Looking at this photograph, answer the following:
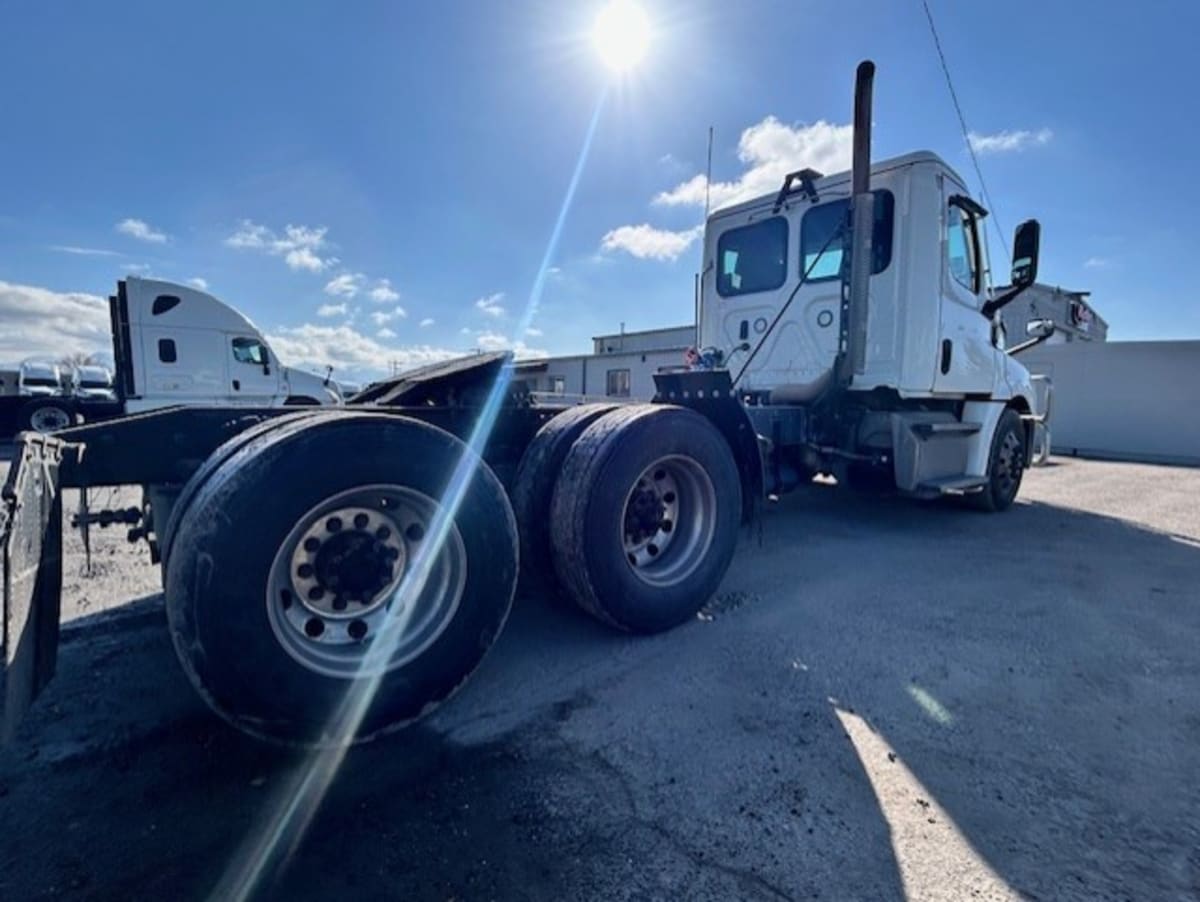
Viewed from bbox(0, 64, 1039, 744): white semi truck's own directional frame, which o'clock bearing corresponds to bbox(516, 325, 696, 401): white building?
The white building is roughly at 11 o'clock from the white semi truck.

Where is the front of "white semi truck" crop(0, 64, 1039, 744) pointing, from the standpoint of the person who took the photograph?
facing away from the viewer and to the right of the viewer
